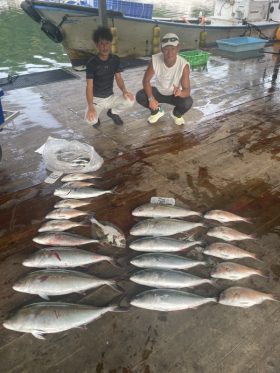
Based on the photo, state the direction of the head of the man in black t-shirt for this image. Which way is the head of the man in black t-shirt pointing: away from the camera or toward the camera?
toward the camera

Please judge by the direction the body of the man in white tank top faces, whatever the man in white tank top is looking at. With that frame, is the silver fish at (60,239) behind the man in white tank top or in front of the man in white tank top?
in front

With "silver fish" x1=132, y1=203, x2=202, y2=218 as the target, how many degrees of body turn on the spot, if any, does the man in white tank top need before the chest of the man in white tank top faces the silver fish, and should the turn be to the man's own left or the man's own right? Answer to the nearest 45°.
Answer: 0° — they already face it

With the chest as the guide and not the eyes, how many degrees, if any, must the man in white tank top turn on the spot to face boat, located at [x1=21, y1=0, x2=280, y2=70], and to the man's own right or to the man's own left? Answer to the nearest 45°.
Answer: approximately 180°

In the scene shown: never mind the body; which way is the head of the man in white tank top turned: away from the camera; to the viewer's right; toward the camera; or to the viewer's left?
toward the camera

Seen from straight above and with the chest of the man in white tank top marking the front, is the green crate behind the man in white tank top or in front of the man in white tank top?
behind

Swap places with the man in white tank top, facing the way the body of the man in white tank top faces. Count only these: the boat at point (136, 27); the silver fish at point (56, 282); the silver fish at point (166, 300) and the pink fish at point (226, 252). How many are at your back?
1

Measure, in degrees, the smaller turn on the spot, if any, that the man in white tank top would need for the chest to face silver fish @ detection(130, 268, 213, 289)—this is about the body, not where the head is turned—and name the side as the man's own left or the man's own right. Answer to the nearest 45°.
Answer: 0° — they already face it

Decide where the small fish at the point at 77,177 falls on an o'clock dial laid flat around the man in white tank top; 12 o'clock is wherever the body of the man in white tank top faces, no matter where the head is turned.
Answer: The small fish is roughly at 1 o'clock from the man in white tank top.

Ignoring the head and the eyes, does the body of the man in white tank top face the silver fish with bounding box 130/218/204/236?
yes

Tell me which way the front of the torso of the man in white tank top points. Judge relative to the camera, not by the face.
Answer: toward the camera

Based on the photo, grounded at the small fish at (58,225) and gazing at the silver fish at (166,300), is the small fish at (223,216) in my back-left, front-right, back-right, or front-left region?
front-left

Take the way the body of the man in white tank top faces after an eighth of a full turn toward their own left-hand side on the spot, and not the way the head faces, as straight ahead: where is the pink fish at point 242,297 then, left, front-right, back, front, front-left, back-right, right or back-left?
front-right

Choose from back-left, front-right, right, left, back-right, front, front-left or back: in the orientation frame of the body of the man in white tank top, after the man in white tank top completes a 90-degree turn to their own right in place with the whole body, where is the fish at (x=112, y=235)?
left

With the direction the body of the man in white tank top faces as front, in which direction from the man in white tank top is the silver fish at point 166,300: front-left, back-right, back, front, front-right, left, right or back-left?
front
